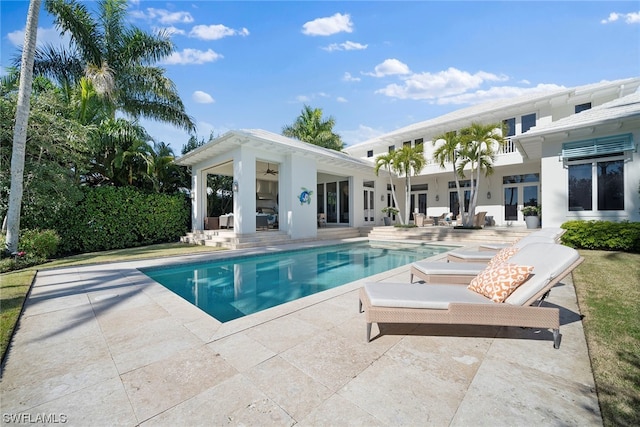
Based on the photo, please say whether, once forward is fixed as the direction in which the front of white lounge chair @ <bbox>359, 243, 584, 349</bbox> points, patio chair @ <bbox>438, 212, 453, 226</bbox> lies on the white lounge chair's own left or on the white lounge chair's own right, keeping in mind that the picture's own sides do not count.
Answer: on the white lounge chair's own right

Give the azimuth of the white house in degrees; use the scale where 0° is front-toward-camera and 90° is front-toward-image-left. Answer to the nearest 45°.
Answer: approximately 45°

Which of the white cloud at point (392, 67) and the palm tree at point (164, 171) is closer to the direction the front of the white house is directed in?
the palm tree

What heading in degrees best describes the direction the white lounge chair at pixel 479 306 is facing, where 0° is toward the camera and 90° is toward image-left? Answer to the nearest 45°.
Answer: approximately 90°
